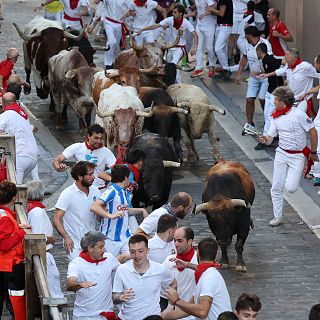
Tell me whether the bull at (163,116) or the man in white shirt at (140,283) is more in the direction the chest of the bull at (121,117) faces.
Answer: the man in white shirt

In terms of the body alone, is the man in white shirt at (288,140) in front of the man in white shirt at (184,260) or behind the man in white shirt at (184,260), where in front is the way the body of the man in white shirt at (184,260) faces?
behind

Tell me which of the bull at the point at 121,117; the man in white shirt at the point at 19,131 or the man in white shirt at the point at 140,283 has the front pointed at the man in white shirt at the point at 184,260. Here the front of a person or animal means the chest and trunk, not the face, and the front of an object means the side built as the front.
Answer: the bull

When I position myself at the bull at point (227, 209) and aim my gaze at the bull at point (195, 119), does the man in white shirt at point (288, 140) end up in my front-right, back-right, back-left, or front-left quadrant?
front-right

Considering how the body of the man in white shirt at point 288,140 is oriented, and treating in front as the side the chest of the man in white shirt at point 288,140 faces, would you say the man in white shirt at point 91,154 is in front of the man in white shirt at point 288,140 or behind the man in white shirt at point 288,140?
in front

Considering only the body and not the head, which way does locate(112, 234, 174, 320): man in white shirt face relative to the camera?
toward the camera

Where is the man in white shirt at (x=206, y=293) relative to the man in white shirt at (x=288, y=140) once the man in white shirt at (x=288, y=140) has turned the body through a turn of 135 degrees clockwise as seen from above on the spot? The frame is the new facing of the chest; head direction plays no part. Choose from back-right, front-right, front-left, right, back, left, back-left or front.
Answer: back

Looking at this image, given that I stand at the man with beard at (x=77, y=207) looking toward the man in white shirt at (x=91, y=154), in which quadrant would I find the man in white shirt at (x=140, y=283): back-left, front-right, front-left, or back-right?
back-right
